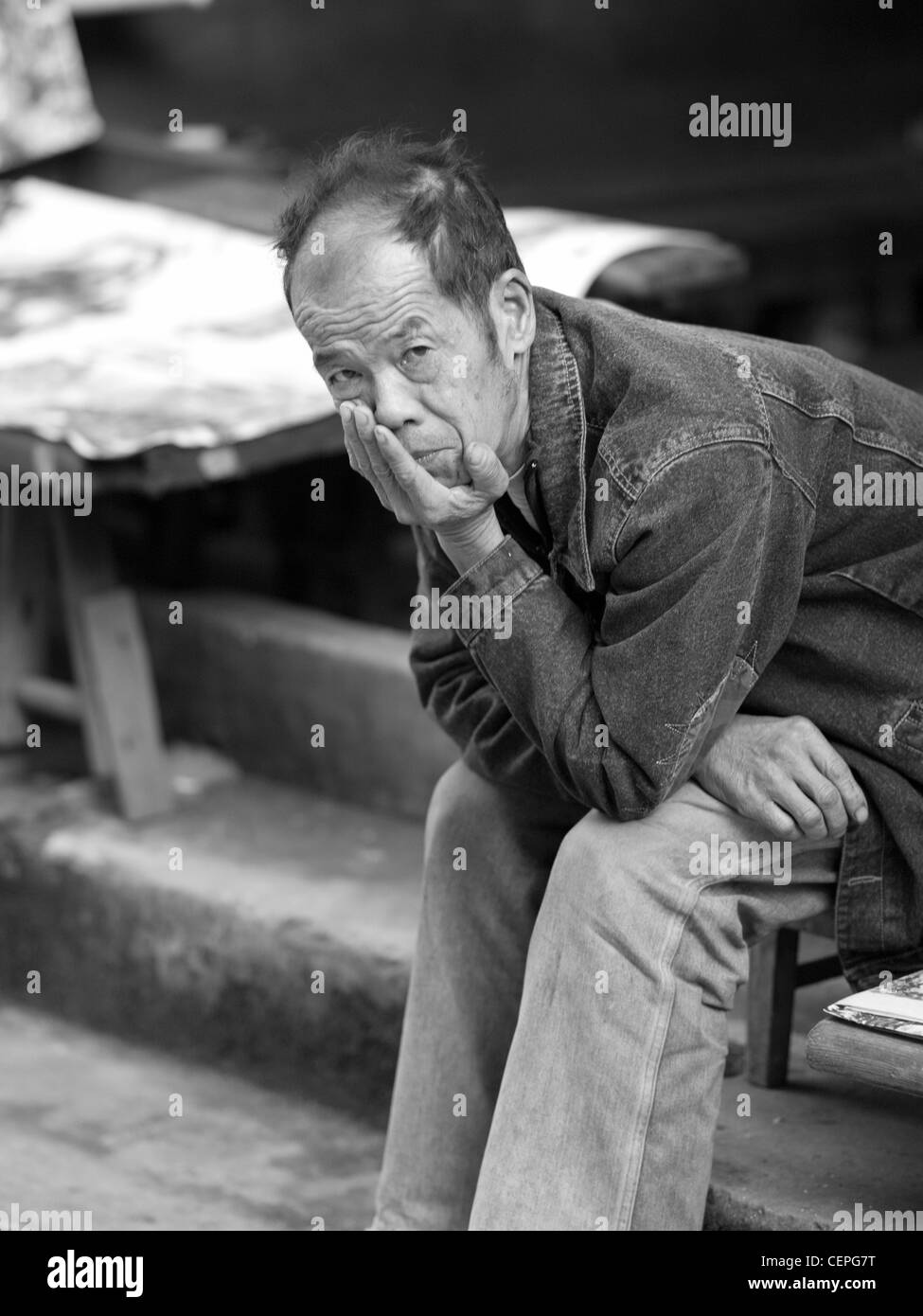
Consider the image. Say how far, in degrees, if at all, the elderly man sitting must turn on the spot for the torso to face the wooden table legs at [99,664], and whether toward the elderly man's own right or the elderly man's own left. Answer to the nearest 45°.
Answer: approximately 90° to the elderly man's own right

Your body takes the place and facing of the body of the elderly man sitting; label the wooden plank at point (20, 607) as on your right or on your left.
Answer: on your right

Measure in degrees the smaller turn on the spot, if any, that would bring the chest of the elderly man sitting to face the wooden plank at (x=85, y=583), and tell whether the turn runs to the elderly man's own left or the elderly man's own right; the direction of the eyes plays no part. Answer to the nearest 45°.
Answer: approximately 90° to the elderly man's own right

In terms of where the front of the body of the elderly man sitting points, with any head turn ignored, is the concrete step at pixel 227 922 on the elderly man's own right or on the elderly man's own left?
on the elderly man's own right

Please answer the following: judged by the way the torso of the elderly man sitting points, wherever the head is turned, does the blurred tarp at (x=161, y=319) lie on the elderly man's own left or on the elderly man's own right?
on the elderly man's own right

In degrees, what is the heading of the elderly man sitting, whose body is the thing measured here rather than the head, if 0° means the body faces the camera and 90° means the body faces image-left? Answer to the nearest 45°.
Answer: approximately 45°
